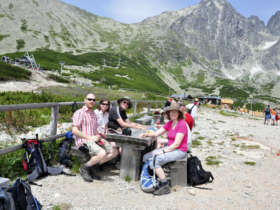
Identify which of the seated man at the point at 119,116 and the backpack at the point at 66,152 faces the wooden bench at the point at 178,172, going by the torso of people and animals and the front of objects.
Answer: the seated man

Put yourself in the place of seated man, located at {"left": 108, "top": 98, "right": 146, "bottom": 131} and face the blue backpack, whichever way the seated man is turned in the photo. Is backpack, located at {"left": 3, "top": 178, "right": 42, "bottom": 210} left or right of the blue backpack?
right

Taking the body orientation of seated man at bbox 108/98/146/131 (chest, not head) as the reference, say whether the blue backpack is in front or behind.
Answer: in front

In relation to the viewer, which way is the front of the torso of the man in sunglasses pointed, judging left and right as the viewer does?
facing the viewer and to the right of the viewer

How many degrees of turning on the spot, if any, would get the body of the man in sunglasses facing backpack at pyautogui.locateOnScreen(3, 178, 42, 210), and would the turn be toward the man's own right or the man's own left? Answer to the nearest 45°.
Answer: approximately 90° to the man's own right

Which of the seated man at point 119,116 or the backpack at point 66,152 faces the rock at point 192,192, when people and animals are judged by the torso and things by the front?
the seated man

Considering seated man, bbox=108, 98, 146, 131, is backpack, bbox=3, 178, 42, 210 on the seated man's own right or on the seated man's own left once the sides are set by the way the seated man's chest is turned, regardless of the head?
on the seated man's own right

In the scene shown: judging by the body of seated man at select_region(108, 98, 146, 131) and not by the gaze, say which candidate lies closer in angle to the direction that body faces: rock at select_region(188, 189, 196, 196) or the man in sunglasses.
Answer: the rock

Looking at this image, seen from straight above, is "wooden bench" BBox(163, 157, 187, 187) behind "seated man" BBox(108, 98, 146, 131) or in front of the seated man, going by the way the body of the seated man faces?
in front

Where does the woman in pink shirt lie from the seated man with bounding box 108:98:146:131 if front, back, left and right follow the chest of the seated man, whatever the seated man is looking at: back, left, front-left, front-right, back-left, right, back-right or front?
front
